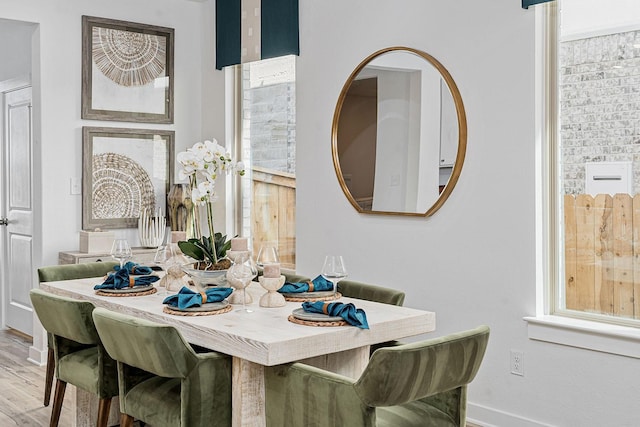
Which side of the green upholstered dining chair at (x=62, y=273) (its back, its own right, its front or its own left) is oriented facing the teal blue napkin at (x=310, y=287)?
front

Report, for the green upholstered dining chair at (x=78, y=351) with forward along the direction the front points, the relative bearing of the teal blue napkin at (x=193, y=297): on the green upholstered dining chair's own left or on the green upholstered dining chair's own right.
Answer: on the green upholstered dining chair's own right

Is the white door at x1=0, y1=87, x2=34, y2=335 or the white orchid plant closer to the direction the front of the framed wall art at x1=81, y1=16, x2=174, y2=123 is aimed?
the white orchid plant

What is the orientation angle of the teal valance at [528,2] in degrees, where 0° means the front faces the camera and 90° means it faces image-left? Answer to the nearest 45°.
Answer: approximately 45°

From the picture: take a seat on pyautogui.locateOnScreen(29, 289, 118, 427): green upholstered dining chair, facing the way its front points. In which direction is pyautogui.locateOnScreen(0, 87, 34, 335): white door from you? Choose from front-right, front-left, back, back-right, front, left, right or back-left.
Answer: front-left

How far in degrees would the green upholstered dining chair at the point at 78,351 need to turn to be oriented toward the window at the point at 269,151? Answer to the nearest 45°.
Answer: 0° — it already faces it

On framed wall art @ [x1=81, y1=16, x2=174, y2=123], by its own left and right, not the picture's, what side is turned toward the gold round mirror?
front

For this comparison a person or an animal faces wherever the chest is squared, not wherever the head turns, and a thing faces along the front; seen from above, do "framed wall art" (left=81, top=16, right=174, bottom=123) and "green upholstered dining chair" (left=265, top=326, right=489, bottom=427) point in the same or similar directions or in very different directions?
very different directions

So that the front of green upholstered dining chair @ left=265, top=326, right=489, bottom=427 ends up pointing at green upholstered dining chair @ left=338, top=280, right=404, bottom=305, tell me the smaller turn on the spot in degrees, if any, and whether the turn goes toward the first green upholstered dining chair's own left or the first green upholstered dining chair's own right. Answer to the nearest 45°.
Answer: approximately 45° to the first green upholstered dining chair's own right

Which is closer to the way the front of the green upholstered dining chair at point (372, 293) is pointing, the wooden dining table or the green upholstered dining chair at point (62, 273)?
the wooden dining table

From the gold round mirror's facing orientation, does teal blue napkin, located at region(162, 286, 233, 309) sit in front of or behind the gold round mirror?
in front

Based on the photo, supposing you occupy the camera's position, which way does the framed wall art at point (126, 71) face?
facing the viewer and to the right of the viewer
